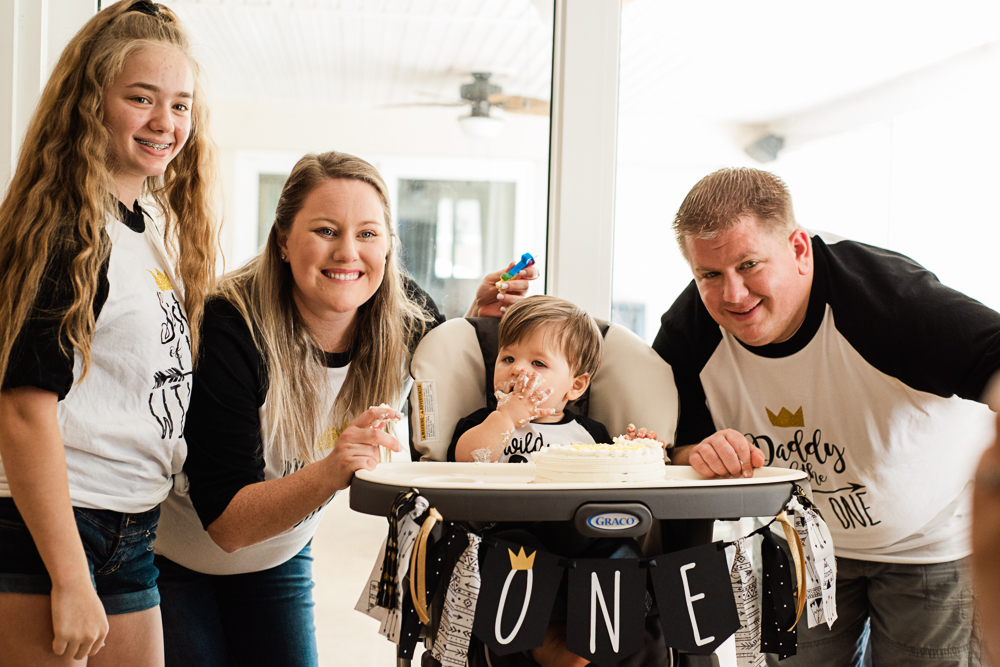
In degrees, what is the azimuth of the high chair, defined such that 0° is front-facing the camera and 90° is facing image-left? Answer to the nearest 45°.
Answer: approximately 0°

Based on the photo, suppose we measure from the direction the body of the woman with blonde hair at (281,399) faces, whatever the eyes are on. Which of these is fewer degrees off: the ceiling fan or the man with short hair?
the man with short hair

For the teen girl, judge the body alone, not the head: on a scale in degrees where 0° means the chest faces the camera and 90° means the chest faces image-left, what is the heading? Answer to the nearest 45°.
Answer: approximately 315°

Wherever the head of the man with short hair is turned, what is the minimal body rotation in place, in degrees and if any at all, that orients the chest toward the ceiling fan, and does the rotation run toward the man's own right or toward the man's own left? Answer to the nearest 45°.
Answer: approximately 90° to the man's own right

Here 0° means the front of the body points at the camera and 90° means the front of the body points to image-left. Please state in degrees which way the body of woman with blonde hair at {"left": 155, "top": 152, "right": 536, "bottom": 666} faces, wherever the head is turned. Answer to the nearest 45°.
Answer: approximately 315°
